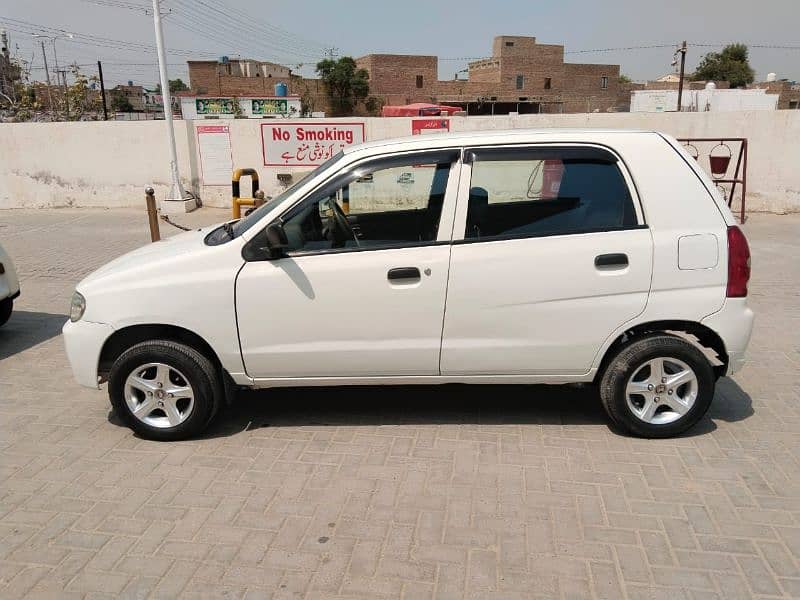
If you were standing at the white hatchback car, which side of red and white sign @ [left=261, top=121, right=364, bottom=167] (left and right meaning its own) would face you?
front

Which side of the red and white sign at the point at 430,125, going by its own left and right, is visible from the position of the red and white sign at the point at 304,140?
right

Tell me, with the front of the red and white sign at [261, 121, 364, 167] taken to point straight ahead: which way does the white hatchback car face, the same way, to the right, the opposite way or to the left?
to the right

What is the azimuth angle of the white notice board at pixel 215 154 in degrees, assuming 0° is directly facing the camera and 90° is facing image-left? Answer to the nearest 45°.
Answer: approximately 0°

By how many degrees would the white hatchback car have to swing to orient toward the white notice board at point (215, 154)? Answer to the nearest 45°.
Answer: approximately 45° to its right

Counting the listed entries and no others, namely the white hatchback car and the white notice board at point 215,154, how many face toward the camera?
1

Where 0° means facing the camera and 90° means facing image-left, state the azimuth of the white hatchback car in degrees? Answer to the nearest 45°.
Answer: approximately 90°

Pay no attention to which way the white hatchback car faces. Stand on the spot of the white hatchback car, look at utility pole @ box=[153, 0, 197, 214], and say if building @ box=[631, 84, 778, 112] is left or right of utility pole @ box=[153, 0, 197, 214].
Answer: right

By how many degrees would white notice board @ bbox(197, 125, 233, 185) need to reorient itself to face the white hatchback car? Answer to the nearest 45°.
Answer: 0° — it already faces it

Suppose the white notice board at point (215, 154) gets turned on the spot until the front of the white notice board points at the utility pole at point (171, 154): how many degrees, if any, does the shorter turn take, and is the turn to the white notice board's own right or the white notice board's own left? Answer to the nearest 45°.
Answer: approximately 90° to the white notice board's own right

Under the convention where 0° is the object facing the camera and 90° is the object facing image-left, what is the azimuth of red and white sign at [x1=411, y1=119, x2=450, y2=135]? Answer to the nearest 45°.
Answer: approximately 0°

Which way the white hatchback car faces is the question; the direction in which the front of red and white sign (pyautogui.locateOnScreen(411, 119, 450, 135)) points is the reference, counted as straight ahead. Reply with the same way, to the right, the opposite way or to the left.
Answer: to the right
